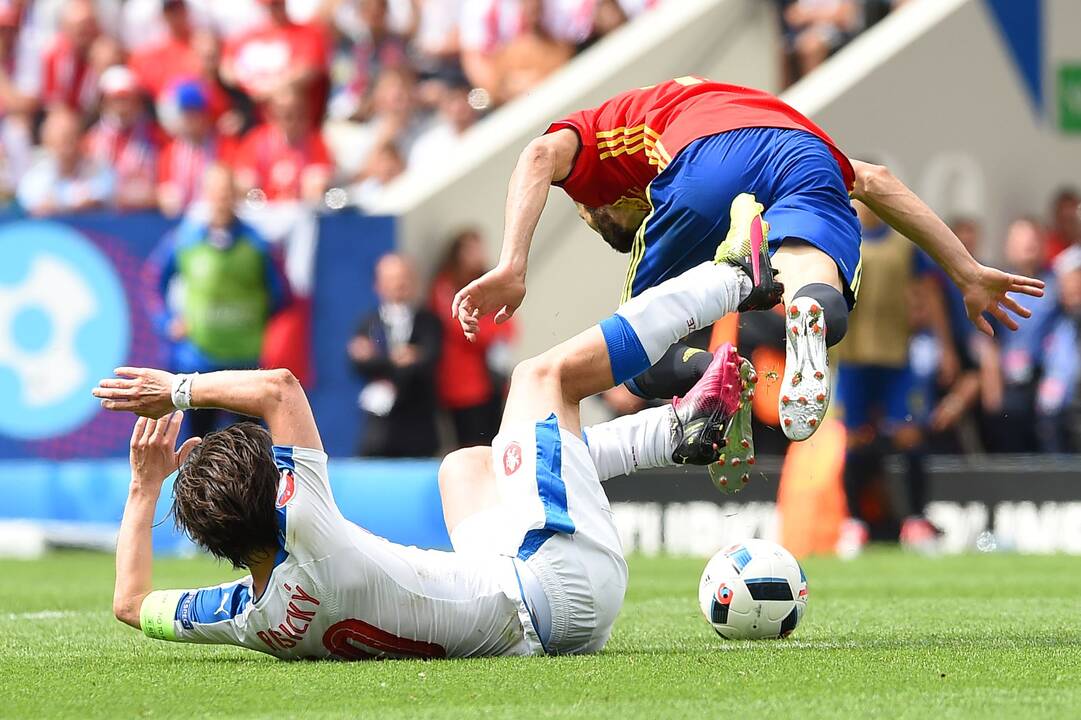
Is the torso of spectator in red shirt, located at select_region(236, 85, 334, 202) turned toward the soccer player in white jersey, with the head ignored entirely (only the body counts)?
yes

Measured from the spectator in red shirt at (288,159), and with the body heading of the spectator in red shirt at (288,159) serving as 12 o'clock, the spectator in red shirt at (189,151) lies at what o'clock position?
the spectator in red shirt at (189,151) is roughly at 4 o'clock from the spectator in red shirt at (288,159).

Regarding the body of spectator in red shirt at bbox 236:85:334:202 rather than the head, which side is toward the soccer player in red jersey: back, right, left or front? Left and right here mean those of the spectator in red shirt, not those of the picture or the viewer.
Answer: front

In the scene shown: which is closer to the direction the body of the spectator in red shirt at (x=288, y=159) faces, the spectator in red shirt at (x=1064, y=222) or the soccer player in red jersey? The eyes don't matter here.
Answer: the soccer player in red jersey

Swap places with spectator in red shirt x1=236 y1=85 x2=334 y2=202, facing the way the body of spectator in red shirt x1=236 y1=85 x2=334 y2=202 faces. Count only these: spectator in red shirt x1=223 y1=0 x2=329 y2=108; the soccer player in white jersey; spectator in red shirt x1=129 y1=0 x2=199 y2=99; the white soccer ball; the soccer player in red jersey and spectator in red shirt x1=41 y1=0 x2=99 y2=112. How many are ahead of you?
3

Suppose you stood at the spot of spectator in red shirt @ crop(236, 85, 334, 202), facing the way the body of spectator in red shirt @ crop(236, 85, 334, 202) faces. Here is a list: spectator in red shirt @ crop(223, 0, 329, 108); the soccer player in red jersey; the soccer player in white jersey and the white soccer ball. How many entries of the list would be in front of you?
3

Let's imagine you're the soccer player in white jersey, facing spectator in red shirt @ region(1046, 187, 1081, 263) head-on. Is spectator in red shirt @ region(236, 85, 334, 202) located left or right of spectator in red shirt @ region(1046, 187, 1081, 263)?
left

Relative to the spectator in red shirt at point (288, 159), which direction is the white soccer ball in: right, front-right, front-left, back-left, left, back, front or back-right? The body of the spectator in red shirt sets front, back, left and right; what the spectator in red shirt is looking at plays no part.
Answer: front

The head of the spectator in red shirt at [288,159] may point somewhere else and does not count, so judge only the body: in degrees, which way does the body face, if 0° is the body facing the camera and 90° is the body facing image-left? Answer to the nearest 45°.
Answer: approximately 0°

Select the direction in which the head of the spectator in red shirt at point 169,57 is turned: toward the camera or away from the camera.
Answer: toward the camera

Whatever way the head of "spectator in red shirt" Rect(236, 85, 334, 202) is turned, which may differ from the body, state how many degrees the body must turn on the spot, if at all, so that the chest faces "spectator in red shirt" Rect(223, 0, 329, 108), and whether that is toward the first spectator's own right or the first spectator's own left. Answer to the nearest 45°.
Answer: approximately 180°

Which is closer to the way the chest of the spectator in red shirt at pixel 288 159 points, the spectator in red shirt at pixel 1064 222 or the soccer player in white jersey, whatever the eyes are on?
the soccer player in white jersey

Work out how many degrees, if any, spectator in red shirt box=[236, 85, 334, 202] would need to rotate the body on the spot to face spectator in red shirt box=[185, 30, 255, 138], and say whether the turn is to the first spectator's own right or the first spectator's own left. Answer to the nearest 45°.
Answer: approximately 180°

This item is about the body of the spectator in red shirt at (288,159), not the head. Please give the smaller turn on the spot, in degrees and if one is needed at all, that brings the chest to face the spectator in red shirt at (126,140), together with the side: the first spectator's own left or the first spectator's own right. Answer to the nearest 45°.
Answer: approximately 135° to the first spectator's own right
